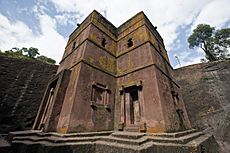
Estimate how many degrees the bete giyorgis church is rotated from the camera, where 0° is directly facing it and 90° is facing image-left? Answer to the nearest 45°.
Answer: approximately 45°

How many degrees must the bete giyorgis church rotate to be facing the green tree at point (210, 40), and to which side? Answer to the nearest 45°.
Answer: approximately 180°
